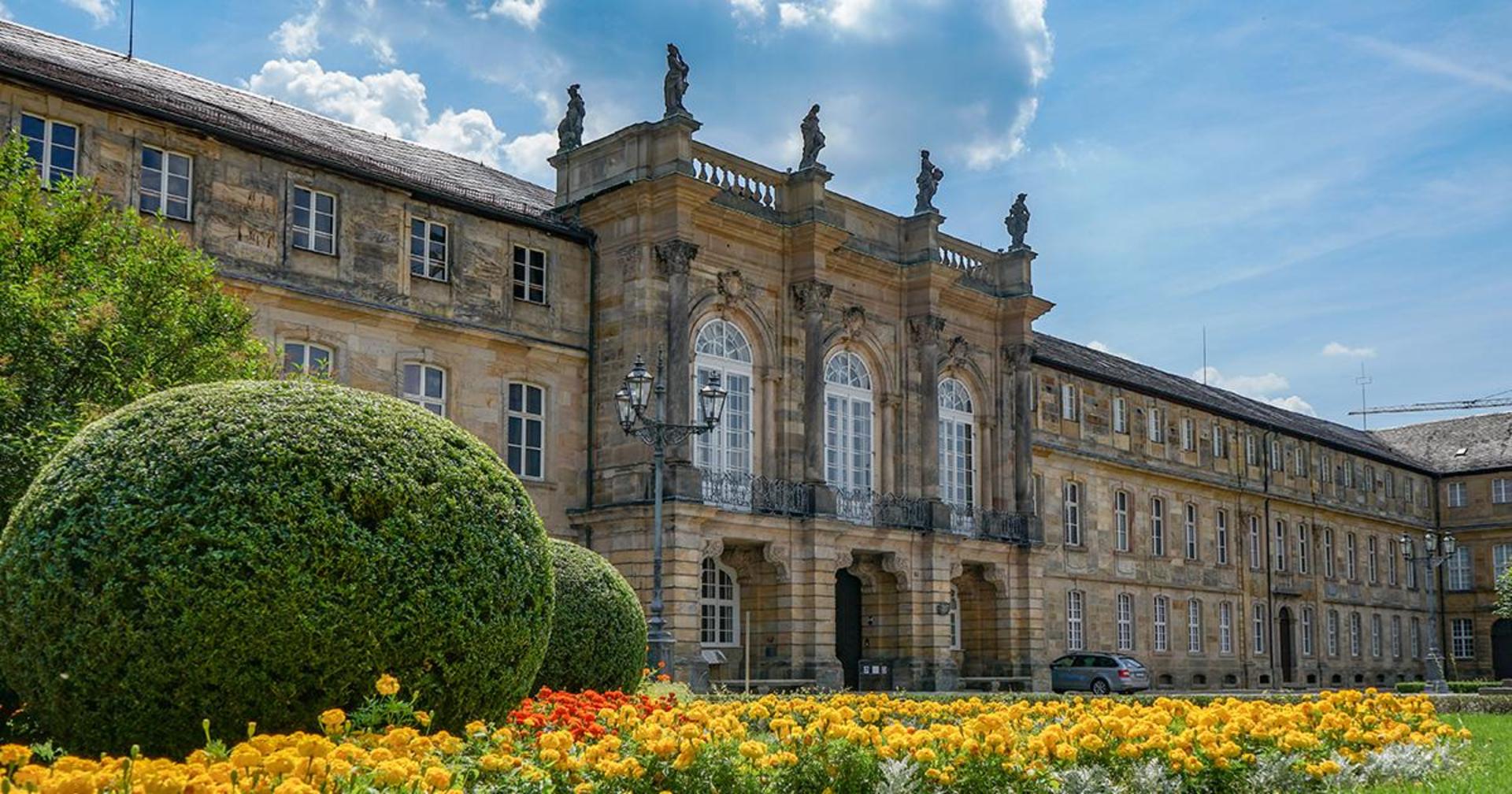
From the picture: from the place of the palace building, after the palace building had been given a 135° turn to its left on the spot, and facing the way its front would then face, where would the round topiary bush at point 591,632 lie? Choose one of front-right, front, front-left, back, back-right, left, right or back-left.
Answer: back

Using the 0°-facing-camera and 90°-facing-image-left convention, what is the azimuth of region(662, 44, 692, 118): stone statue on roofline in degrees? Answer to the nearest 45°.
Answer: approximately 315°

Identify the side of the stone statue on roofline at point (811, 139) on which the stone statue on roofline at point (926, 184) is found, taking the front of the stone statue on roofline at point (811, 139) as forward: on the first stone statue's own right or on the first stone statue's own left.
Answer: on the first stone statue's own left

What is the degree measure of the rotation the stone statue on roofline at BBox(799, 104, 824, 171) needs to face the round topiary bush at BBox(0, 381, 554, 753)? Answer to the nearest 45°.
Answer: approximately 45° to its right

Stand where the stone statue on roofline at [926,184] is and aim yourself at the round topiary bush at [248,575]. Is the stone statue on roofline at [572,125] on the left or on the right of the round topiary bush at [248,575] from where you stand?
right

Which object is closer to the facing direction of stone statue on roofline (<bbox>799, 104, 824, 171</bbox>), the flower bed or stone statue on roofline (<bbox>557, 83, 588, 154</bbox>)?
the flower bed

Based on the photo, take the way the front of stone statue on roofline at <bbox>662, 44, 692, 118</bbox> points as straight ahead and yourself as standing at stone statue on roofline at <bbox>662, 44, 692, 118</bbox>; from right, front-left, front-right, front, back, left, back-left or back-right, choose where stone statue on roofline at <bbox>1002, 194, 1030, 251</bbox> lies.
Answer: left

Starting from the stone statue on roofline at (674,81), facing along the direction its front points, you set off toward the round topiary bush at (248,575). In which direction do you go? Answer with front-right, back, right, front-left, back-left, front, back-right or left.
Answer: front-right

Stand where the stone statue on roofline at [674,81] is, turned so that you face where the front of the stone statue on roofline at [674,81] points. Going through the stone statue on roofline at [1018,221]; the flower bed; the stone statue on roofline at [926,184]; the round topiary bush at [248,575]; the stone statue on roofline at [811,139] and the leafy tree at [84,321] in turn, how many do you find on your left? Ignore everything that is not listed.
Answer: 3

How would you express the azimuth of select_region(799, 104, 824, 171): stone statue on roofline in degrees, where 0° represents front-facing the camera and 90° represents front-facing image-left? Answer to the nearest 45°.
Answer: approximately 315°

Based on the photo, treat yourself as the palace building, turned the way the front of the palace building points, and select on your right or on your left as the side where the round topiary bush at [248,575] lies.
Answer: on your right

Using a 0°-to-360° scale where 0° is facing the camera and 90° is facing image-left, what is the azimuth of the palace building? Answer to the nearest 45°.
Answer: approximately 315°
